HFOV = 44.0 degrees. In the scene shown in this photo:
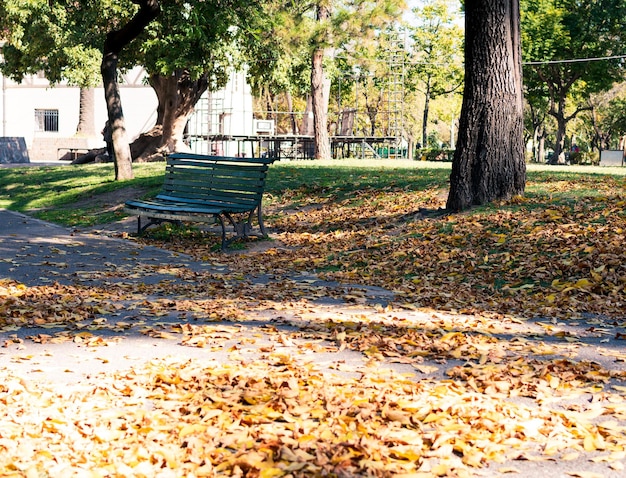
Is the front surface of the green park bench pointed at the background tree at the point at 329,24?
no

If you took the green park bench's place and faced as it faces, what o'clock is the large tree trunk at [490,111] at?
The large tree trunk is roughly at 8 o'clock from the green park bench.

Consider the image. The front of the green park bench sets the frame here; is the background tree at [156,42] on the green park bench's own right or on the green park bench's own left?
on the green park bench's own right

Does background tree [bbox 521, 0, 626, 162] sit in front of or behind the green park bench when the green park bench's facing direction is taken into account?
behind

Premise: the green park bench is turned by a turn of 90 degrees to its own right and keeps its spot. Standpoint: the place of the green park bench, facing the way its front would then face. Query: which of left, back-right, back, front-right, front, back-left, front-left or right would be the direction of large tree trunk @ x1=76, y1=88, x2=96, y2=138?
front-right

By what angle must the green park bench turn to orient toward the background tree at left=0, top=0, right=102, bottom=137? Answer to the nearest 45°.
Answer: approximately 135° to its right

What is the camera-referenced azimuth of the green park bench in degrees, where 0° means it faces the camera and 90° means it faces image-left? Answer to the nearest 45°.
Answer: approximately 45°

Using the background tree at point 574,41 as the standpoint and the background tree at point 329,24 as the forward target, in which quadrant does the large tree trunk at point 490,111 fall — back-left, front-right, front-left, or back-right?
front-left
